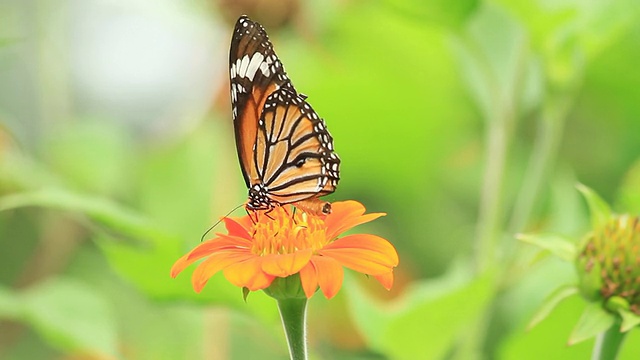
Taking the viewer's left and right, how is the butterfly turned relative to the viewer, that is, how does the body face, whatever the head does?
facing to the left of the viewer
